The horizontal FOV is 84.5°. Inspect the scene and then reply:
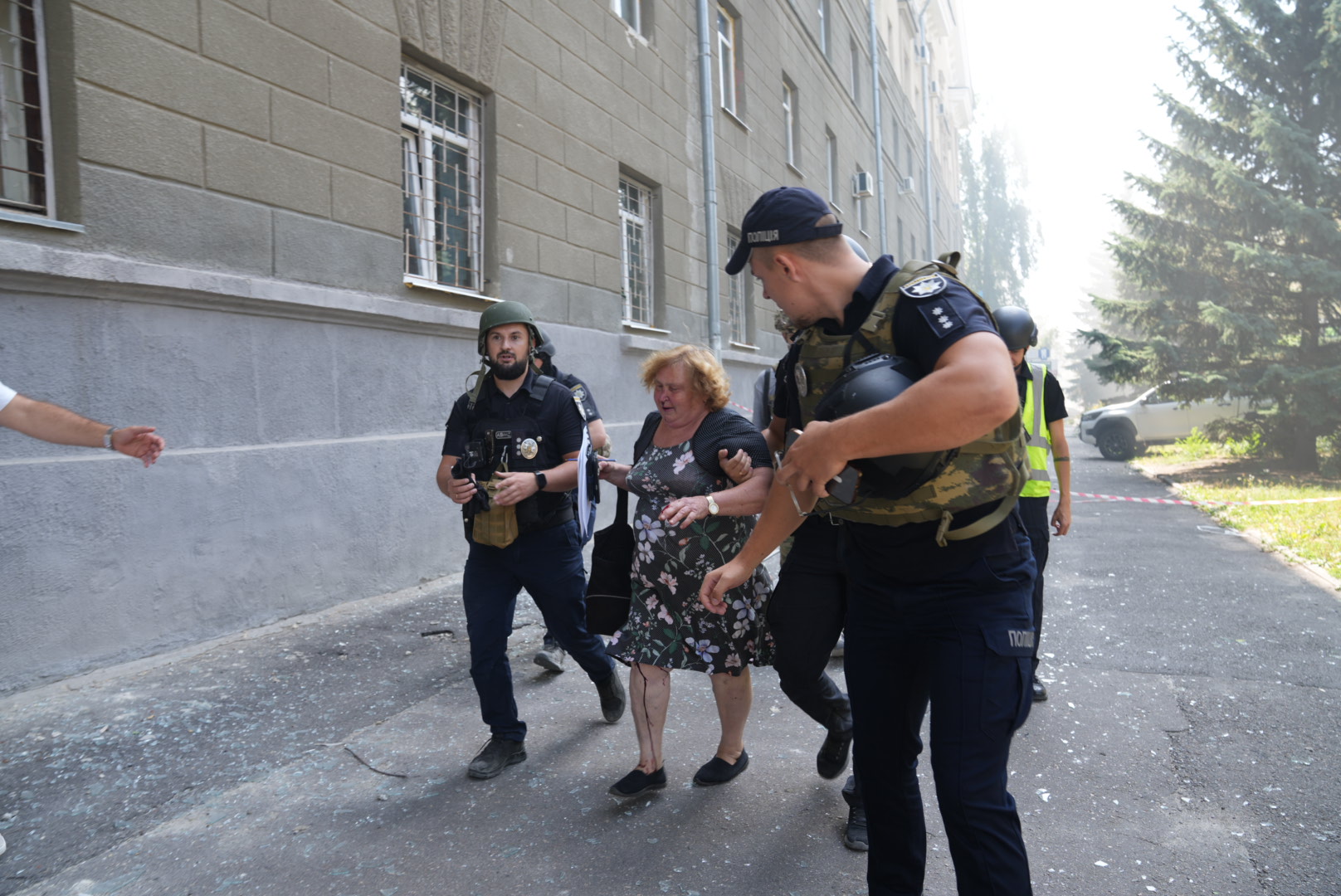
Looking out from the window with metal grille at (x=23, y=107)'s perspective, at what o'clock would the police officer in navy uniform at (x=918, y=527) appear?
The police officer in navy uniform is roughly at 1 o'clock from the window with metal grille.

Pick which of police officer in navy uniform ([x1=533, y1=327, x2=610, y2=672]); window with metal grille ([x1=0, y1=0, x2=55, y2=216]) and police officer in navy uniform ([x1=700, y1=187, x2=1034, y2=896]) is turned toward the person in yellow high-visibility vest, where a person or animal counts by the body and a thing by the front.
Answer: the window with metal grille

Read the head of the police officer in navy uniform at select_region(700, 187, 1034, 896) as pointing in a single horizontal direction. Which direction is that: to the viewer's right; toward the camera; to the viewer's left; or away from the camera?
to the viewer's left

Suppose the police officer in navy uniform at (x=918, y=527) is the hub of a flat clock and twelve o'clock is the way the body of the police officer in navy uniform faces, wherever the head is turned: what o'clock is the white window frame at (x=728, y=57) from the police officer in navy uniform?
The white window frame is roughly at 4 o'clock from the police officer in navy uniform.

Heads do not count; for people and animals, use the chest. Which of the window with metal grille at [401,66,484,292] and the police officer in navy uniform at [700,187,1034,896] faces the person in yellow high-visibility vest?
the window with metal grille

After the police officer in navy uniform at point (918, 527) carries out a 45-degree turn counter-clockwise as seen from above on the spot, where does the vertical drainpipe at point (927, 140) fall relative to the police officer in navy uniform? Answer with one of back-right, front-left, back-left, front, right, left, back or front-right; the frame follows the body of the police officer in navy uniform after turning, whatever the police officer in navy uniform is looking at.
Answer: back

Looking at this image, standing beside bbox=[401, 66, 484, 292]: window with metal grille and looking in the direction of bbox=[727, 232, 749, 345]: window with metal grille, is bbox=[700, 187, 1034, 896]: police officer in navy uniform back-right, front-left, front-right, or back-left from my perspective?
back-right

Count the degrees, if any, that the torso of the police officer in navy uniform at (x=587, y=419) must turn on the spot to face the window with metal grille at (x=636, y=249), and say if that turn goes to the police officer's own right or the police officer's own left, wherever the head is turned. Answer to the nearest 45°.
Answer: approximately 135° to the police officer's own right

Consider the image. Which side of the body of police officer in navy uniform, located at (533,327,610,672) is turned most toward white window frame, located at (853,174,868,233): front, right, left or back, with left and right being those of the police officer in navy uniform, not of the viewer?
back

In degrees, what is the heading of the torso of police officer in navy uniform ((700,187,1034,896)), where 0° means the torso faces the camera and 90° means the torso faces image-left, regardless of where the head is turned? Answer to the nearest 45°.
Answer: approximately 45°

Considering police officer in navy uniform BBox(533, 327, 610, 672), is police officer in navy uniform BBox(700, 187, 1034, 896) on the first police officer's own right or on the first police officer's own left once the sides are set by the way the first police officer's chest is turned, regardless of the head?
on the first police officer's own left

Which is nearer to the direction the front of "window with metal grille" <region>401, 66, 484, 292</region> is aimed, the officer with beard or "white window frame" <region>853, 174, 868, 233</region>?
the officer with beard

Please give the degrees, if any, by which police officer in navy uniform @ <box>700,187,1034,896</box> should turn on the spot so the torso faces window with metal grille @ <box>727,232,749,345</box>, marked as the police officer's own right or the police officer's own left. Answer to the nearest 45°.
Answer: approximately 135° to the police officer's own right
